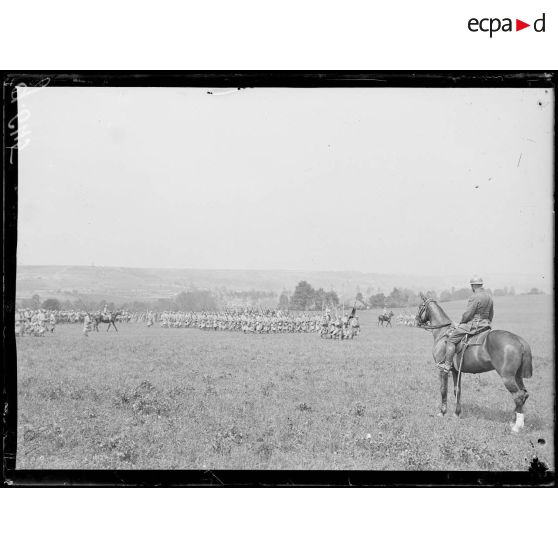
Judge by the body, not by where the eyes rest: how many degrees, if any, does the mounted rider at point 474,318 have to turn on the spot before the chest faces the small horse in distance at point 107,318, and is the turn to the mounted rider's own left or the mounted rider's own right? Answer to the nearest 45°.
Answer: approximately 45° to the mounted rider's own left

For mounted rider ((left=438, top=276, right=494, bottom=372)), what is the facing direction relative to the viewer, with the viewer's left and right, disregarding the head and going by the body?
facing away from the viewer and to the left of the viewer

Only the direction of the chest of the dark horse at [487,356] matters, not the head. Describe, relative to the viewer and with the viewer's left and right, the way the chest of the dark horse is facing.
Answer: facing away from the viewer and to the left of the viewer
